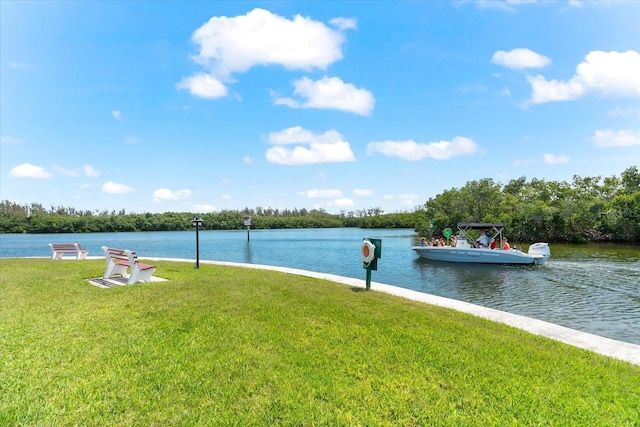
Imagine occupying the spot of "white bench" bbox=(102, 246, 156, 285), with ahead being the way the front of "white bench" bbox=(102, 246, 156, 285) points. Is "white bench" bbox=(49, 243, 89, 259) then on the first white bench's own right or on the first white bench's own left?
on the first white bench's own left

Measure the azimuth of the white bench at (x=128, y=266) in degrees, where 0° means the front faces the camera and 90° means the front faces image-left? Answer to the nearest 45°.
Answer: approximately 225°

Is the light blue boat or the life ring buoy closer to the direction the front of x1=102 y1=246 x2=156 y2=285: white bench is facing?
the light blue boat

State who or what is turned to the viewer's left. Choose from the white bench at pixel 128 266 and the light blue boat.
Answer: the light blue boat

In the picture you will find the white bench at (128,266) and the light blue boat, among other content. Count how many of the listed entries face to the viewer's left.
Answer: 1

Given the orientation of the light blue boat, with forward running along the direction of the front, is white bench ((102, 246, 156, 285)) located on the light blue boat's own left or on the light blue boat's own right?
on the light blue boat's own left

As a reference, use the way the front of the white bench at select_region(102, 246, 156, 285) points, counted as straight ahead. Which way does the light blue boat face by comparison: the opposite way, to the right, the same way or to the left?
to the left

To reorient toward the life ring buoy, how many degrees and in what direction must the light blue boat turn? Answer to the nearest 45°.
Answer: approximately 90° to its left

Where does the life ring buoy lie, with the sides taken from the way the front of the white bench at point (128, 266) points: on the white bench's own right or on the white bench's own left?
on the white bench's own right

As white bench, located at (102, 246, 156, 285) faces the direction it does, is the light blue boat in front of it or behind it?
in front

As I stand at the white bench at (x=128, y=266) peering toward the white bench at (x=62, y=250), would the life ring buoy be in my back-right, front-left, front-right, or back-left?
back-right

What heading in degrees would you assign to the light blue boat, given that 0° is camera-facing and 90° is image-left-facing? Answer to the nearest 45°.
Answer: approximately 90°
